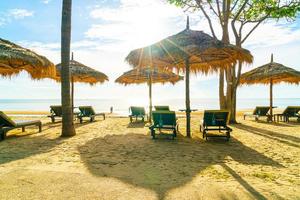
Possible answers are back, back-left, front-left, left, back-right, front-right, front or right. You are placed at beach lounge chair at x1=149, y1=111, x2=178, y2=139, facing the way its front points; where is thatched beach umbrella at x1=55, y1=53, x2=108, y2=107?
front-left

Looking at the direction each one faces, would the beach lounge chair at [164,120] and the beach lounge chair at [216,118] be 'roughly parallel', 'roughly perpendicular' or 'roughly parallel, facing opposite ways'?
roughly parallel

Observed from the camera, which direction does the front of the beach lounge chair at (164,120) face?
facing away from the viewer

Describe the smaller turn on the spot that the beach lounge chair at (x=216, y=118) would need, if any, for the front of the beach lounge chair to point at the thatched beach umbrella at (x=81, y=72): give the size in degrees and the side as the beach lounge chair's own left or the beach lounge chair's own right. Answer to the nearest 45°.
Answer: approximately 45° to the beach lounge chair's own left

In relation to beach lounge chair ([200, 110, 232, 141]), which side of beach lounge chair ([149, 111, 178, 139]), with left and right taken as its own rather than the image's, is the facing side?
right

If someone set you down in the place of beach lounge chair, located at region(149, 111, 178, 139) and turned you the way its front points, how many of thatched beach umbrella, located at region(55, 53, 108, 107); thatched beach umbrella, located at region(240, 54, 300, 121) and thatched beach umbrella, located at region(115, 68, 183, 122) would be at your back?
0

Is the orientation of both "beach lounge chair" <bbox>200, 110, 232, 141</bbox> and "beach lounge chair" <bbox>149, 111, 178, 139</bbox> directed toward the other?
no

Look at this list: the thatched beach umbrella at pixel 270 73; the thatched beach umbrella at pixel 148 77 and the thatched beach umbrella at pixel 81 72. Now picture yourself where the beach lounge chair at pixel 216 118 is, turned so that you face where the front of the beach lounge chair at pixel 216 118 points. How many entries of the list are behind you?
0

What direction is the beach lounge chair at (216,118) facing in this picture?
away from the camera

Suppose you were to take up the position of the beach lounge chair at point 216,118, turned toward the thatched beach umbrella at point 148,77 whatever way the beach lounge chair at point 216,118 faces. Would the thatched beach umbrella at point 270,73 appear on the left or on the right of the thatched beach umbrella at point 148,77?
right

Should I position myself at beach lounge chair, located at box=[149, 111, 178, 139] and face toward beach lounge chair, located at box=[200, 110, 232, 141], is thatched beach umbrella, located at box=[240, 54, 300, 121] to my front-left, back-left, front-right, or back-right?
front-left
